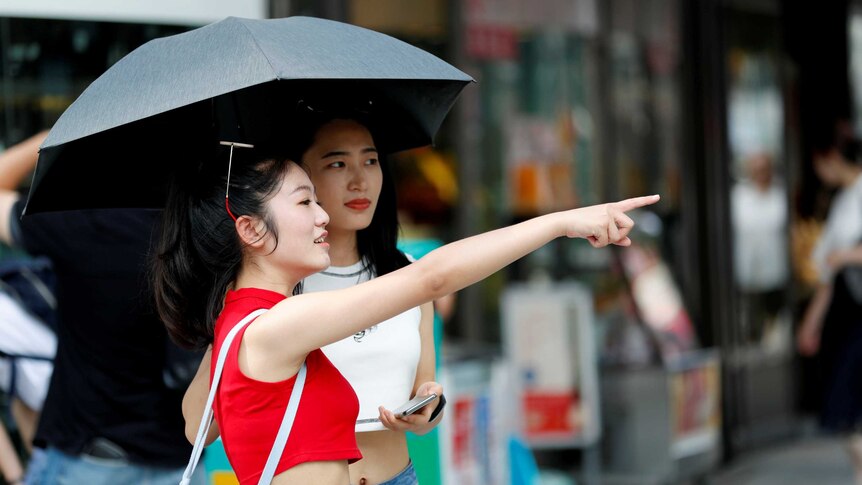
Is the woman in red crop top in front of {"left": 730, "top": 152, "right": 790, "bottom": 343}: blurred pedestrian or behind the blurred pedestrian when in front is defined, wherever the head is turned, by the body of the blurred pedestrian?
in front

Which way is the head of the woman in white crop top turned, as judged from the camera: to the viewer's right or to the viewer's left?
to the viewer's right

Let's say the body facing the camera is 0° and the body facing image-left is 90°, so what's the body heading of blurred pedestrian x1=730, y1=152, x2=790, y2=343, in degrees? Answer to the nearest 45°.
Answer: approximately 0°

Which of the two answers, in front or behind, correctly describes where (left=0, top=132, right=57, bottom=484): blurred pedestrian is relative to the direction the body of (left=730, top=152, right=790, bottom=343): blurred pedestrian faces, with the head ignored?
in front

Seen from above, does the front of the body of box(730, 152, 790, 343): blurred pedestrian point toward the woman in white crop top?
yes

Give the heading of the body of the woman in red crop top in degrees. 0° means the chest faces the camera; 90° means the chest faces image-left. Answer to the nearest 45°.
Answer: approximately 270°
